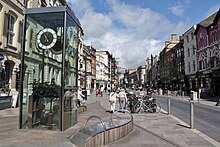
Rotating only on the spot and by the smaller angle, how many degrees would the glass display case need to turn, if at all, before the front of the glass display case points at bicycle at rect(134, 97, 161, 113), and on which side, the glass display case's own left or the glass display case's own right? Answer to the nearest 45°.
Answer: approximately 135° to the glass display case's own left

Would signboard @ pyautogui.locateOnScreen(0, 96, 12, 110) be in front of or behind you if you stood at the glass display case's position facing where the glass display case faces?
behind

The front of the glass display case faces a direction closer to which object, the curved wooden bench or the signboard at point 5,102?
the curved wooden bench

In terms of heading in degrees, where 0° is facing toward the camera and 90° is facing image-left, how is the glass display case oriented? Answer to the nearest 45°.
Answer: approximately 0°

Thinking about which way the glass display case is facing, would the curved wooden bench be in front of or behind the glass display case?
in front
